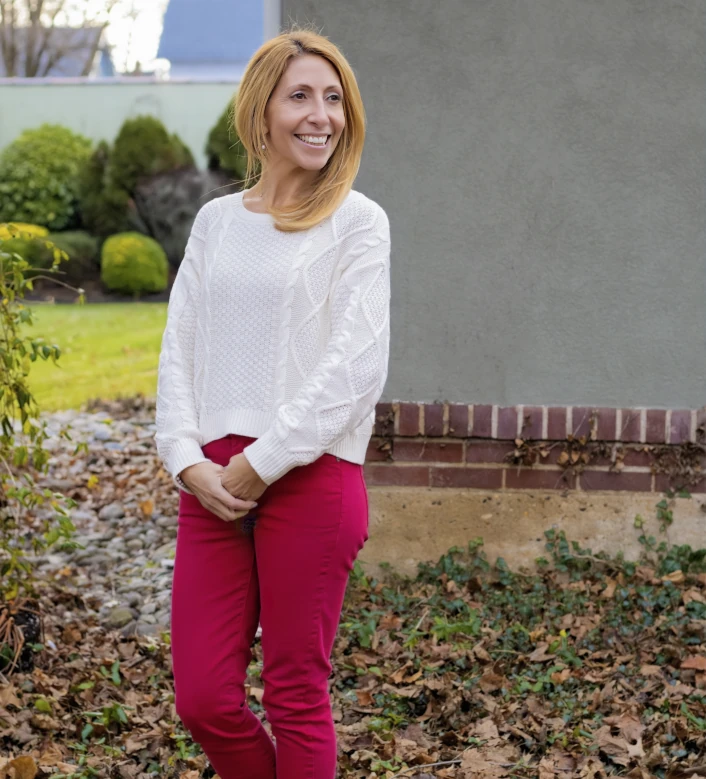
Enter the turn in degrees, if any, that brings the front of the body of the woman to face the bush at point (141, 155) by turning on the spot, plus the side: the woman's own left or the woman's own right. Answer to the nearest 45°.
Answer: approximately 135° to the woman's own right

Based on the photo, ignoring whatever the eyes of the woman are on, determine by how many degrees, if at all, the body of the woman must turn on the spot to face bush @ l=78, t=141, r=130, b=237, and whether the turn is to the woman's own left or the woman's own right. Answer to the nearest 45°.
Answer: approximately 135° to the woman's own right

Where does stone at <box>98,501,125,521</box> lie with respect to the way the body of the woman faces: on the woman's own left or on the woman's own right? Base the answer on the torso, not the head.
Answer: on the woman's own right

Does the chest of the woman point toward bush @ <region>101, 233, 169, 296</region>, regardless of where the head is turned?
no

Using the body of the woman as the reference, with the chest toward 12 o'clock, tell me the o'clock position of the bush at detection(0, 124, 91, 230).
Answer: The bush is roughly at 4 o'clock from the woman.

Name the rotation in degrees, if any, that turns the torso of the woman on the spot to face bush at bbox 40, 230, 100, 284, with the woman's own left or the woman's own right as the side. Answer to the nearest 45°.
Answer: approximately 135° to the woman's own right

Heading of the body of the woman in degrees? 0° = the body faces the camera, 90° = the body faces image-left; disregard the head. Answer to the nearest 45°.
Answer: approximately 45°

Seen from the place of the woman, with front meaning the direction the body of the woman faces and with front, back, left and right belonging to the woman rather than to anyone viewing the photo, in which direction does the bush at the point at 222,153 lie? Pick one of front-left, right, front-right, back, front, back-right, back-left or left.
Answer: back-right

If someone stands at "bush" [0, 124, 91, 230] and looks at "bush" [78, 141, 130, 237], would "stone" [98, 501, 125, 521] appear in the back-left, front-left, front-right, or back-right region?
front-right

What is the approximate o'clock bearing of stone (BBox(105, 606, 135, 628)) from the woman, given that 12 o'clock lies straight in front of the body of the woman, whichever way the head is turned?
The stone is roughly at 4 o'clock from the woman.

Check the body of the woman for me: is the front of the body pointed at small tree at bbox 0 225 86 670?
no

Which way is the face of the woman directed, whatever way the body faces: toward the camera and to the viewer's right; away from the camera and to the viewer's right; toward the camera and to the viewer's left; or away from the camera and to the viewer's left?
toward the camera and to the viewer's right

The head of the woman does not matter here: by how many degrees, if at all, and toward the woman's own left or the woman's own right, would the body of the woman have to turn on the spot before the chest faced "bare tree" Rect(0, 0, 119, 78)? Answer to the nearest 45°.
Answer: approximately 135° to the woman's own right

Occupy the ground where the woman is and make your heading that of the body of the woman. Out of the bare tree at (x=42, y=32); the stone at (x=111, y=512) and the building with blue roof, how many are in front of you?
0

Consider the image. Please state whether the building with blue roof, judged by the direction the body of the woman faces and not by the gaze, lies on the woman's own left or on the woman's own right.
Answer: on the woman's own right
